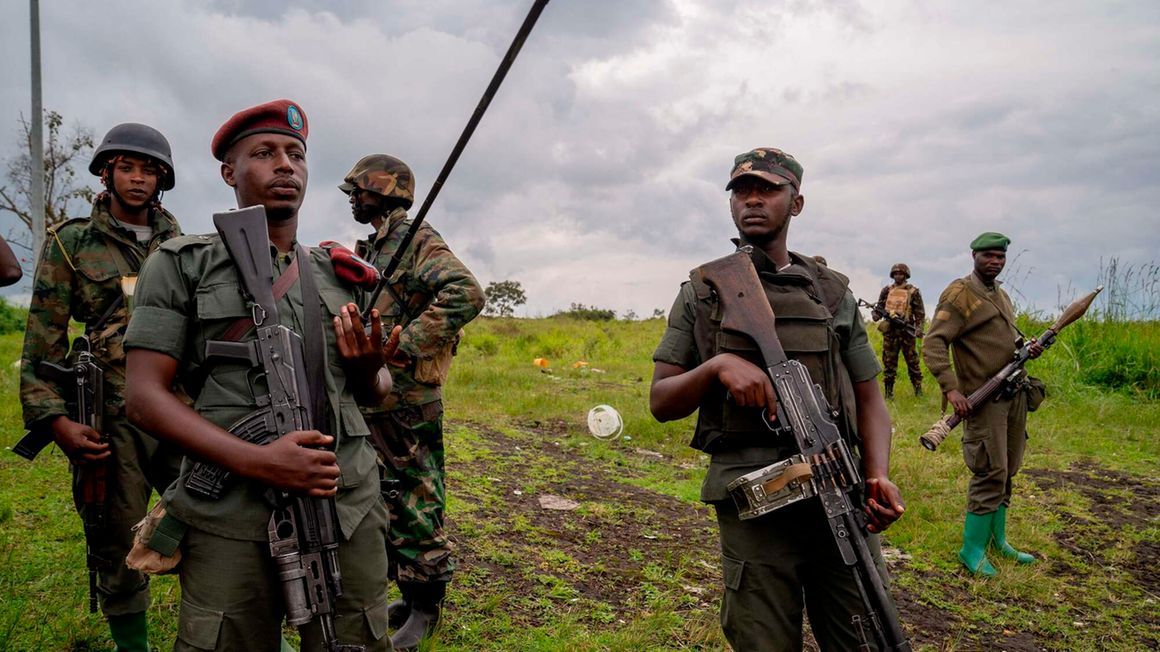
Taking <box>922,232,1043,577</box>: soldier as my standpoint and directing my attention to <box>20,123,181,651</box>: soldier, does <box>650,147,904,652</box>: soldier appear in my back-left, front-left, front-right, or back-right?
front-left

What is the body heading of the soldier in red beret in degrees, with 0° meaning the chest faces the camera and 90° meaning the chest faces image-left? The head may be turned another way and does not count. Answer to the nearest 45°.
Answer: approximately 315°

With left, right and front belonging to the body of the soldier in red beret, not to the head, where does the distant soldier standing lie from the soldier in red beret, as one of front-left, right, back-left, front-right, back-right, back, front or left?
left

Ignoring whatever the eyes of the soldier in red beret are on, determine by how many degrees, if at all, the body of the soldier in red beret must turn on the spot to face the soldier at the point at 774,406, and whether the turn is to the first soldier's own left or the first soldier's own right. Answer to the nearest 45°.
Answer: approximately 45° to the first soldier's own left

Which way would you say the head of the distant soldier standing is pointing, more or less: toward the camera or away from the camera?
toward the camera

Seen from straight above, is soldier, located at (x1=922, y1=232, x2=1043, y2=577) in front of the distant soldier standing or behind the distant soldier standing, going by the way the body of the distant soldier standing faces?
in front

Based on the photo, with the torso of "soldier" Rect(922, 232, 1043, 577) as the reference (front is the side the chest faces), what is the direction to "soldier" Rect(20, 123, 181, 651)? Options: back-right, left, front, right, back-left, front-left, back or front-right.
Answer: right

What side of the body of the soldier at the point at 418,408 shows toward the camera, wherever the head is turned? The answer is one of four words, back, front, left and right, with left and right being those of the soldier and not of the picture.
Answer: left

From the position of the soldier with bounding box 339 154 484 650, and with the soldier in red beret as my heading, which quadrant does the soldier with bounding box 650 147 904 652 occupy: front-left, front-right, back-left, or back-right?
front-left

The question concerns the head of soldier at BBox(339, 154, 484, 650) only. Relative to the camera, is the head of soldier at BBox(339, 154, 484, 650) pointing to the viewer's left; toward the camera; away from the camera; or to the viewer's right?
to the viewer's left

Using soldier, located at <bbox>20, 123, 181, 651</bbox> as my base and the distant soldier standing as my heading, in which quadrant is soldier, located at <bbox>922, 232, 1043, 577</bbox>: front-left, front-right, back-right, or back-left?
front-right

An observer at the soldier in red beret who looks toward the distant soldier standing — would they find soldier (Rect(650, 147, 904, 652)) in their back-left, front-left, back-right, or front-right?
front-right

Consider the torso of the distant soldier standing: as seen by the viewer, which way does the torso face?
toward the camera

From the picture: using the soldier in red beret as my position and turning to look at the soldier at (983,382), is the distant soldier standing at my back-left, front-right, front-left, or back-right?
front-left

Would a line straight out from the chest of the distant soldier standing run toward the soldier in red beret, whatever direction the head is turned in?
yes

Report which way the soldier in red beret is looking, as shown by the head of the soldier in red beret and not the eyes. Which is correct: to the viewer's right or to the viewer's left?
to the viewer's right

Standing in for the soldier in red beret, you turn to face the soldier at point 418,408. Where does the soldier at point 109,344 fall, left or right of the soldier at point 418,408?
left
